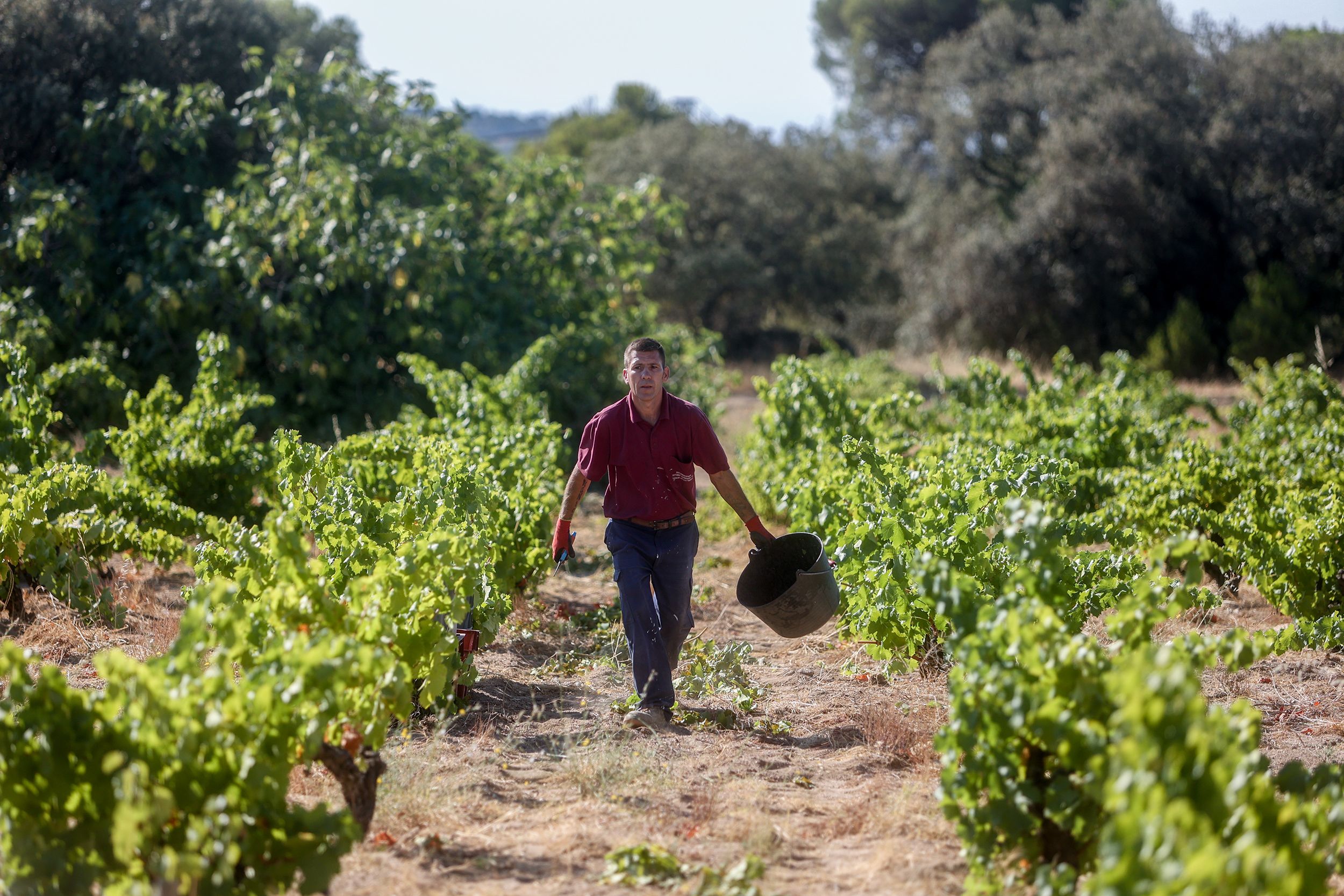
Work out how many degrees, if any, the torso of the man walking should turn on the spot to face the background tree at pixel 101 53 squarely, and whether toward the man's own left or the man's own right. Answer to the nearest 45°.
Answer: approximately 135° to the man's own right

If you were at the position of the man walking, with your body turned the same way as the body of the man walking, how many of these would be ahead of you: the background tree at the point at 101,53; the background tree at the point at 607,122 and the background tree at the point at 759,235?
0

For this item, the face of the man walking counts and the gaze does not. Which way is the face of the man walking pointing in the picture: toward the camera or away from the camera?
toward the camera

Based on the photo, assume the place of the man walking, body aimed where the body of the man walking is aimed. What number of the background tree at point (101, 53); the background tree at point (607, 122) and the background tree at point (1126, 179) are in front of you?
0

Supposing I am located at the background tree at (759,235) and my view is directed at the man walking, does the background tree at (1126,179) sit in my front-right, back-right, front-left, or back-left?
front-left

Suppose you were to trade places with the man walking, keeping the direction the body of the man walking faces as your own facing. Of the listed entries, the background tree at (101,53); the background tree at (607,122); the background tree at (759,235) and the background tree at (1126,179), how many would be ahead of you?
0

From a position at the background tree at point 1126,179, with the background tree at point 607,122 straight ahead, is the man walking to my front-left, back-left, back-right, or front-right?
back-left

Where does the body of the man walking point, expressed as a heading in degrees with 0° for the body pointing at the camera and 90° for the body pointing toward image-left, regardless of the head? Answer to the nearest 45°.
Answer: approximately 0°

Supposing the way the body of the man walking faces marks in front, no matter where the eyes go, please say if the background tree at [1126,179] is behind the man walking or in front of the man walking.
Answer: behind

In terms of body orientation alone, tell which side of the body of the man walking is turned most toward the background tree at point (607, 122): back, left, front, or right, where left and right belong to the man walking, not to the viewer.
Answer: back

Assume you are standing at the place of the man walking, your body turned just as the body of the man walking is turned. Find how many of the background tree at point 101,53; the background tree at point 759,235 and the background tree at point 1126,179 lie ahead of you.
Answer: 0

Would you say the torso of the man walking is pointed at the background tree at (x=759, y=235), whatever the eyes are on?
no
